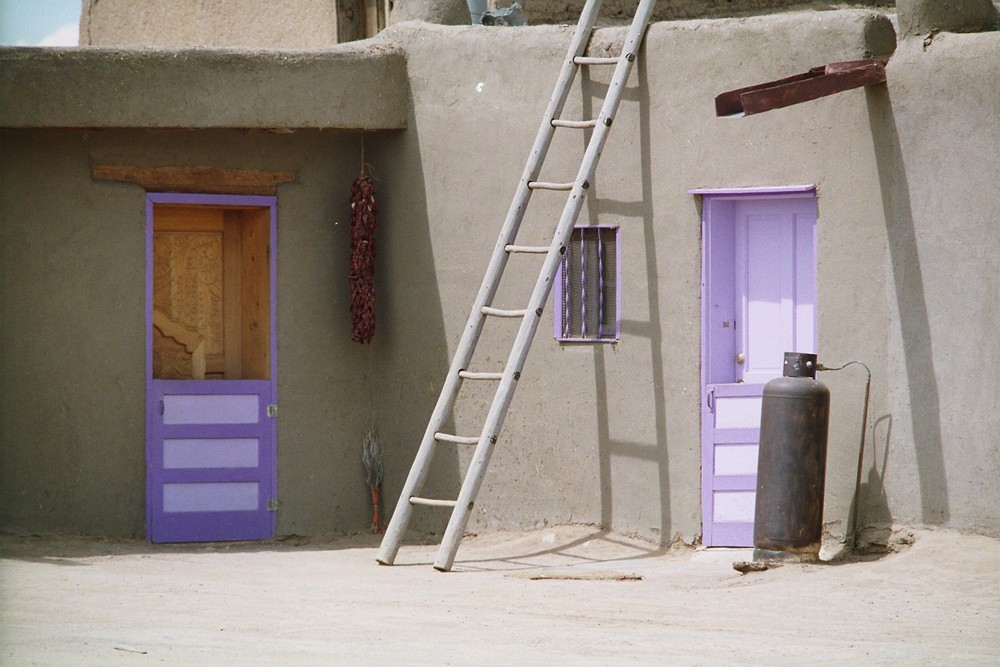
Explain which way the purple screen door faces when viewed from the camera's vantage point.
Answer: facing the viewer

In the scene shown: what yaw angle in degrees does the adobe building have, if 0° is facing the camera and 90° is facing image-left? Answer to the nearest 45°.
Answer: approximately 0°

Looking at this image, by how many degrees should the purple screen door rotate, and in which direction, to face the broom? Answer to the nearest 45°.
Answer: approximately 90° to its left

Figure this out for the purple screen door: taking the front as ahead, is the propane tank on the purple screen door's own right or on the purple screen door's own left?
on the purple screen door's own left

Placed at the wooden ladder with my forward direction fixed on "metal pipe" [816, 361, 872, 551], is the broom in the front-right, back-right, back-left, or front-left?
back-left
